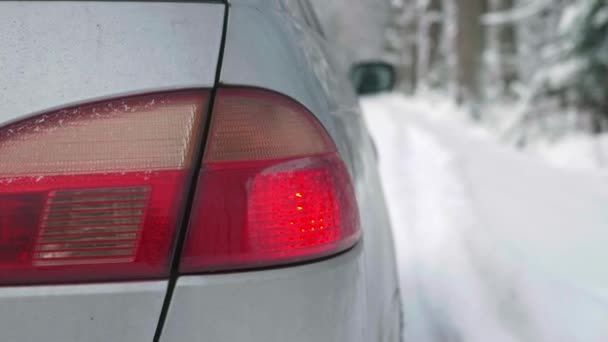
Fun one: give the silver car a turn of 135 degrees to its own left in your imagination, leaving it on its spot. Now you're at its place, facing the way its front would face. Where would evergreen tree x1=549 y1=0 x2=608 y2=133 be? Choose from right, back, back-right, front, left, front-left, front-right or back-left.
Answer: back

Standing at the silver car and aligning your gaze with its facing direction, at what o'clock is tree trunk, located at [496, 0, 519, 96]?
The tree trunk is roughly at 1 o'clock from the silver car.

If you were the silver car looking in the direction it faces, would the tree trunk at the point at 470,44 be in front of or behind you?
in front

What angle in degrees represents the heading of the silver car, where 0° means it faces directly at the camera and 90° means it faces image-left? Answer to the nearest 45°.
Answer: approximately 180°
